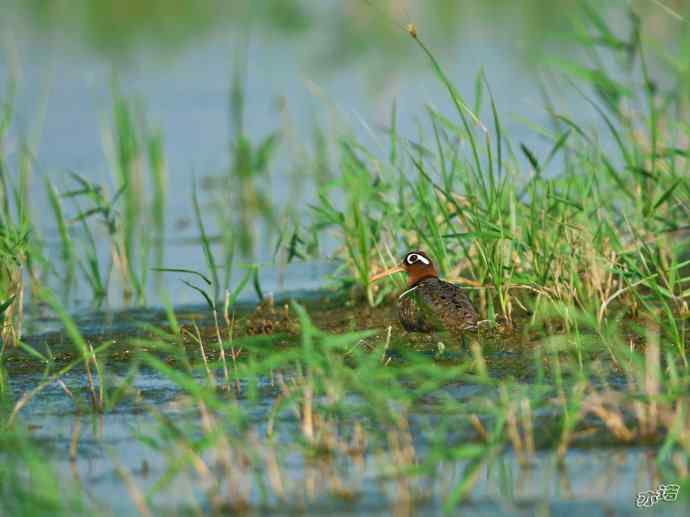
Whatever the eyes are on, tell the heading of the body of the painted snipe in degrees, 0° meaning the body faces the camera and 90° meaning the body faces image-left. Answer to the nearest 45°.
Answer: approximately 90°
